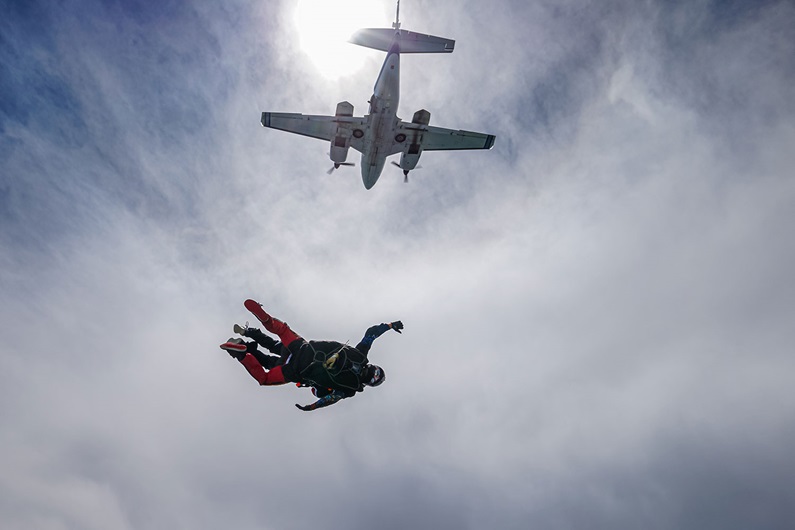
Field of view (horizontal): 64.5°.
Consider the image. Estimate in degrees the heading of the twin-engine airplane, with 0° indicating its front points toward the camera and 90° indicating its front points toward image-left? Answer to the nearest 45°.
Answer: approximately 180°
